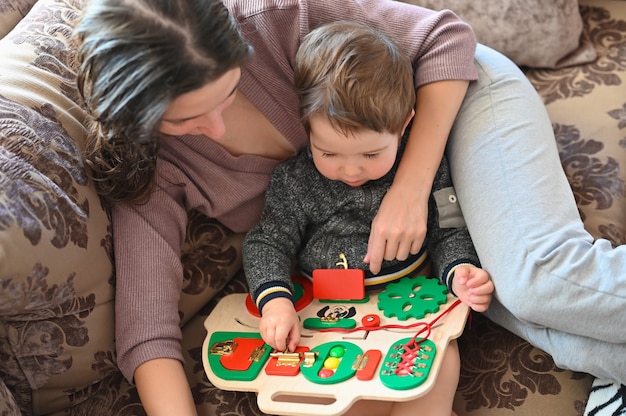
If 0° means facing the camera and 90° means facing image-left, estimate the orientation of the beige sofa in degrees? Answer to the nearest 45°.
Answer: approximately 0°

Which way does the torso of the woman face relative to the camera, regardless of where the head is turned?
toward the camera

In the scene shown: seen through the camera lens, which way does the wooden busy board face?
facing the viewer

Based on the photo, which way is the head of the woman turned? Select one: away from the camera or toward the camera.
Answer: toward the camera
